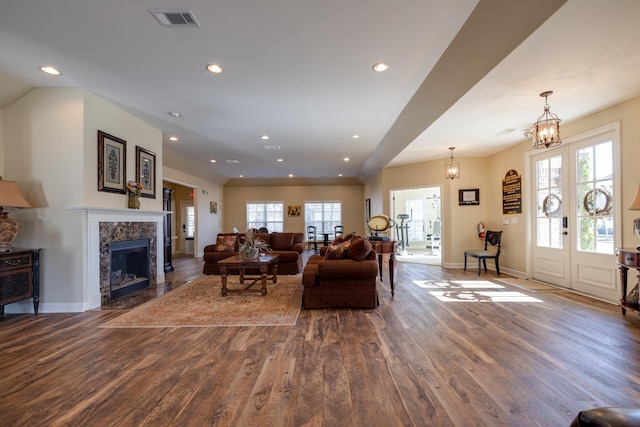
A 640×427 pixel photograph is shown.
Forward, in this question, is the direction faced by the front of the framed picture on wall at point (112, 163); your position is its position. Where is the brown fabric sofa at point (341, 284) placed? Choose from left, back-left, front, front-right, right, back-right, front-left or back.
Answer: front

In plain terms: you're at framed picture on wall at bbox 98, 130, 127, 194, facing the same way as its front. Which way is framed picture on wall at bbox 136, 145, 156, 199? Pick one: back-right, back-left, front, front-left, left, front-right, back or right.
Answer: left

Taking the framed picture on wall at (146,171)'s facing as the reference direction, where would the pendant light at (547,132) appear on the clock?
The pendant light is roughly at 12 o'clock from the framed picture on wall.

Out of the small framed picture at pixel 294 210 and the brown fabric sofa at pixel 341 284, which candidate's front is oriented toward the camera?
the small framed picture

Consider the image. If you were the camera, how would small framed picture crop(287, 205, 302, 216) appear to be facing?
facing the viewer

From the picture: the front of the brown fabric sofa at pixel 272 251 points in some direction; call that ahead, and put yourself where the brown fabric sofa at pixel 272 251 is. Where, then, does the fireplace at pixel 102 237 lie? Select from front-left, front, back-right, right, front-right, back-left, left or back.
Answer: front-right

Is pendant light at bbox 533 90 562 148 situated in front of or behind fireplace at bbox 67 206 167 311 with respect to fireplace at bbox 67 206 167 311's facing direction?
in front

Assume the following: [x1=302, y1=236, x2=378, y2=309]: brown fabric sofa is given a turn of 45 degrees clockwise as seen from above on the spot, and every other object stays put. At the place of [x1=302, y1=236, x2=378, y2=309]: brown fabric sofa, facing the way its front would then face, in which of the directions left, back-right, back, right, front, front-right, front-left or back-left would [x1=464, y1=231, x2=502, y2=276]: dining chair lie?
right

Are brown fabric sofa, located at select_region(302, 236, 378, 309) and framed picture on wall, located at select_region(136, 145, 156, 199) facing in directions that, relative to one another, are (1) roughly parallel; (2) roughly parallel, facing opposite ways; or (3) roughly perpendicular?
roughly parallel, facing opposite ways

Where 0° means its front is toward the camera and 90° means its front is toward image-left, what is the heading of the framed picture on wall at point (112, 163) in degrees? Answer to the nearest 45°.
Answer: approximately 315°

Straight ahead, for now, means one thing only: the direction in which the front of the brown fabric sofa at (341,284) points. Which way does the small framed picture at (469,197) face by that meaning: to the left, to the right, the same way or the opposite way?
to the left

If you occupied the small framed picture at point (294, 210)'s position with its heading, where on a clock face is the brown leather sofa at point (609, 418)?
The brown leather sofa is roughly at 12 o'clock from the small framed picture.

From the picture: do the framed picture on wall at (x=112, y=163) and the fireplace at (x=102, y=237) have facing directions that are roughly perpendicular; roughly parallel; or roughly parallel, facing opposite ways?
roughly parallel

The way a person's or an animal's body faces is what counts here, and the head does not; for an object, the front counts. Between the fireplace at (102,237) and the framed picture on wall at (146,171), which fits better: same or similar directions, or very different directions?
same or similar directions

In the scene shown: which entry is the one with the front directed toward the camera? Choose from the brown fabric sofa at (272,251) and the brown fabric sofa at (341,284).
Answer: the brown fabric sofa at (272,251)

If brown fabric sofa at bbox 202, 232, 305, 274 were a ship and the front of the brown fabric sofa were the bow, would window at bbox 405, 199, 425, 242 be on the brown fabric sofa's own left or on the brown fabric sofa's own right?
on the brown fabric sofa's own left
